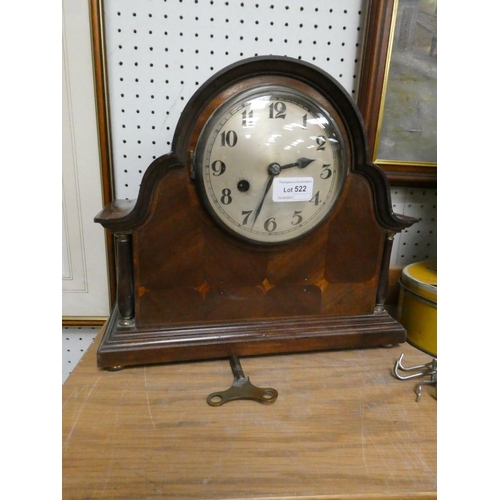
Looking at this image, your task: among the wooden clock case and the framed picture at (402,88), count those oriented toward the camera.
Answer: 2

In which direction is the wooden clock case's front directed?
toward the camera

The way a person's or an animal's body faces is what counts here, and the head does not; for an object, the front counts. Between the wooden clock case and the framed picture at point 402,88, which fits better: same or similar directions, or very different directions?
same or similar directions

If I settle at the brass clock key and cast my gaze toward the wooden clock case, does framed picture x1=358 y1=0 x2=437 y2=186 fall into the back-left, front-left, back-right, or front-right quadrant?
front-right

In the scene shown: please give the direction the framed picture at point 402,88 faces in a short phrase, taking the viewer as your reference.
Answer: facing the viewer
